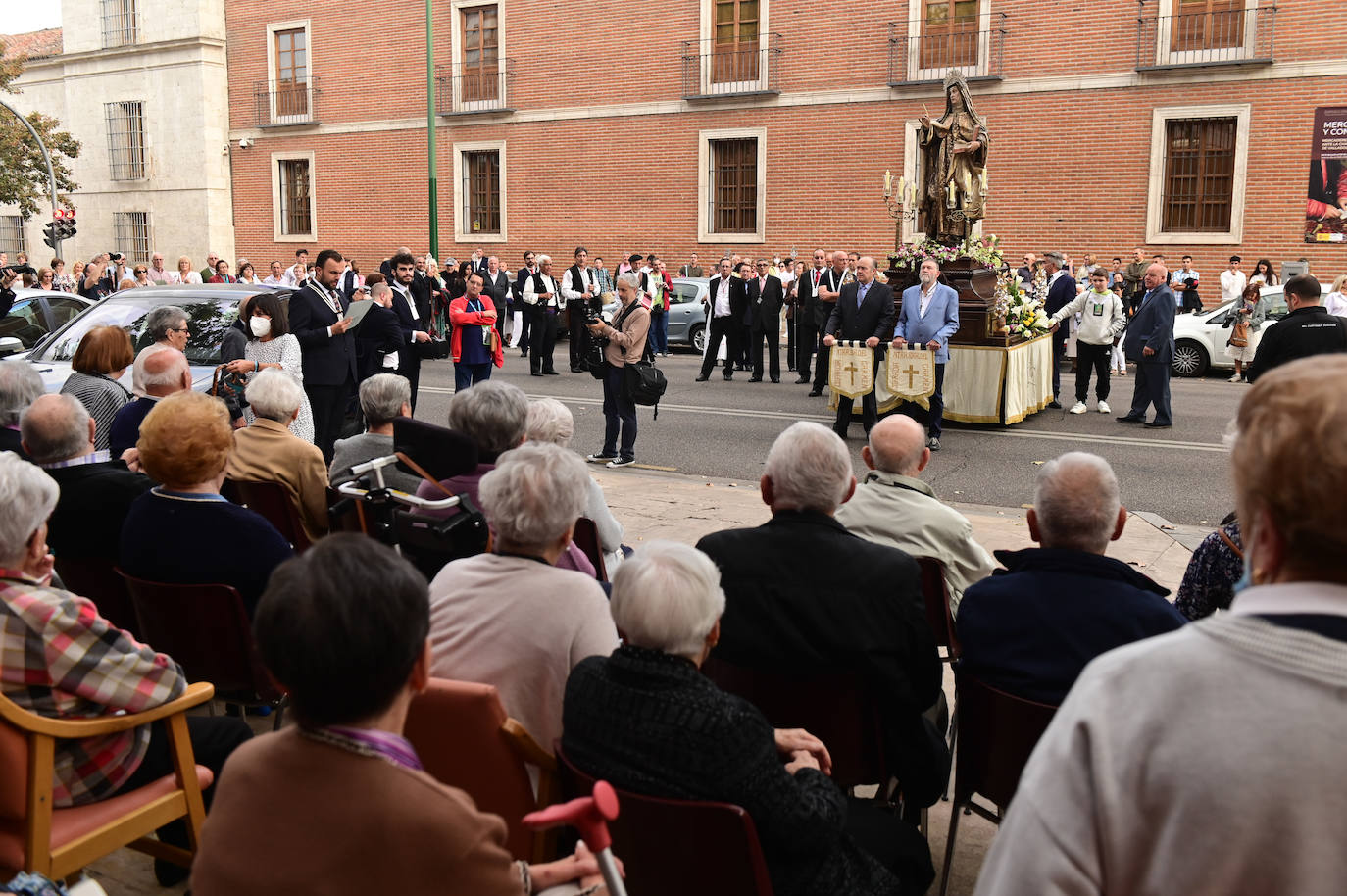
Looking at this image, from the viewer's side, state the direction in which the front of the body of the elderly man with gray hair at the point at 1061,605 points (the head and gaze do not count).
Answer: away from the camera

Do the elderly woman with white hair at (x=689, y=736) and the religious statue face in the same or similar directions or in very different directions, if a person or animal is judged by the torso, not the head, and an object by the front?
very different directions

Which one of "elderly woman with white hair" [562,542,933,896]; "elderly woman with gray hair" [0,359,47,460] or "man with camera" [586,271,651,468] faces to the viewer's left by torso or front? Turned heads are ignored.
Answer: the man with camera

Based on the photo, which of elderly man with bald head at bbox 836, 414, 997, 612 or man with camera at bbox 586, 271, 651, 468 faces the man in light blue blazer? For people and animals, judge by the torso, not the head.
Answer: the elderly man with bald head

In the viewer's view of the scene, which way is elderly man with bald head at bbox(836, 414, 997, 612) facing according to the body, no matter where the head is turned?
away from the camera

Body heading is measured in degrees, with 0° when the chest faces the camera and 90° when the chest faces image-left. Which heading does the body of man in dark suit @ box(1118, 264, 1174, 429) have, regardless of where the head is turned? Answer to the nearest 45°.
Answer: approximately 90°

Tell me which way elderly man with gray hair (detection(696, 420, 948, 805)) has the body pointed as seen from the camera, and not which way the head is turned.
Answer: away from the camera

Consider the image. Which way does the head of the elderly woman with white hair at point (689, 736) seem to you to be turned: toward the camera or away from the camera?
away from the camera

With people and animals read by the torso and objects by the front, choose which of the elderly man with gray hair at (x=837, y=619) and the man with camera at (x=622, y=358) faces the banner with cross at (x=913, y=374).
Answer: the elderly man with gray hair

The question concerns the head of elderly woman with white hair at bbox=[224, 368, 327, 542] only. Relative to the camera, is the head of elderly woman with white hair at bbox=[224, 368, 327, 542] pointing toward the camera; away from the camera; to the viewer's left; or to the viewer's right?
away from the camera

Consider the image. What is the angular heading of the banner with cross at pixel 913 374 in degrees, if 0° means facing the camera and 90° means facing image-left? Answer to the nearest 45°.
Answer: approximately 0°

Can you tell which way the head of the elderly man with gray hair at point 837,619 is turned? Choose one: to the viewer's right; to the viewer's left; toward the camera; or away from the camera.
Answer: away from the camera

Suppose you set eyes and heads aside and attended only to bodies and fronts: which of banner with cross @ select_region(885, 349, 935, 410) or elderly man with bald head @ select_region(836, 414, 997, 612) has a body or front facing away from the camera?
the elderly man with bald head
